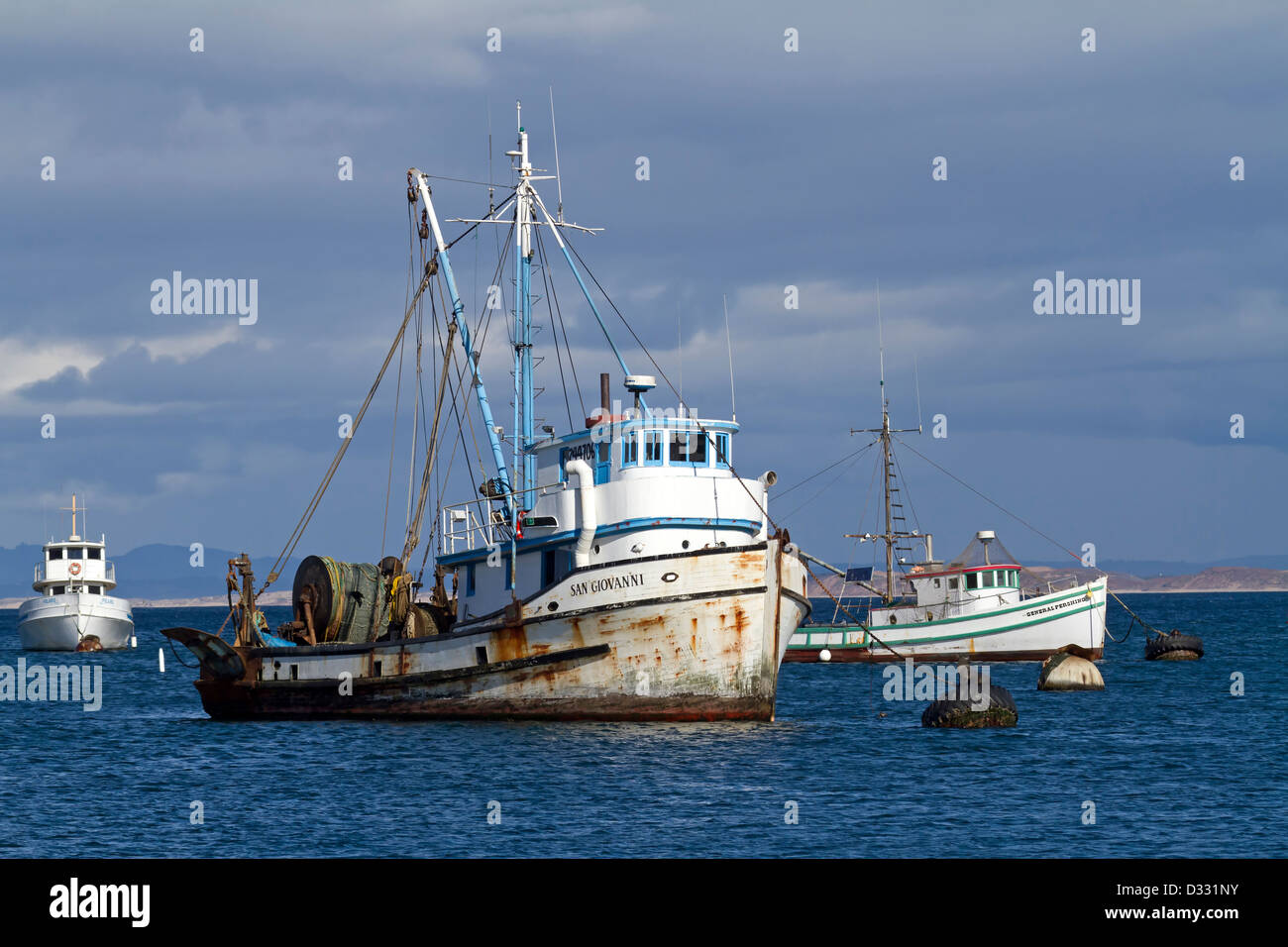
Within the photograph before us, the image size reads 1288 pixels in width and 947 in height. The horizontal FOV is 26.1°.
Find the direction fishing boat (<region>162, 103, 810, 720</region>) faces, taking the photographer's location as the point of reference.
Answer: facing the viewer and to the right of the viewer

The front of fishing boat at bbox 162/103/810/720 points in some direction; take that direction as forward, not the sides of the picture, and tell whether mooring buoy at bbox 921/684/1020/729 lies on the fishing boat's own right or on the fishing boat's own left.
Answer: on the fishing boat's own left
